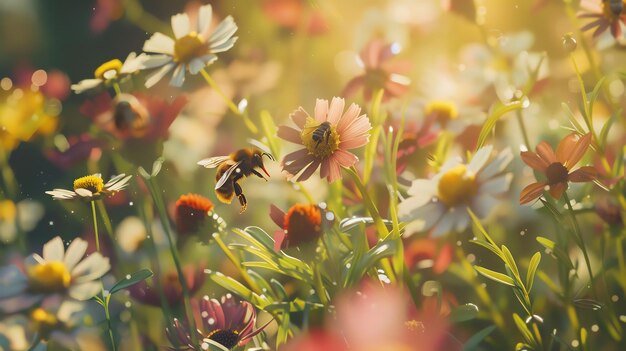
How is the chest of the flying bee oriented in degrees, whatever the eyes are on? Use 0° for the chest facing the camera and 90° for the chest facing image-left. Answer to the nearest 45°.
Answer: approximately 270°
